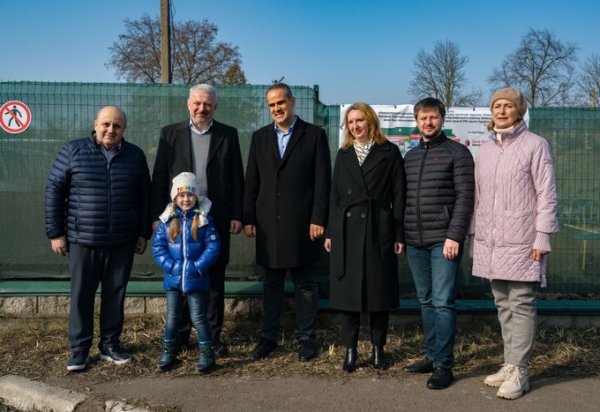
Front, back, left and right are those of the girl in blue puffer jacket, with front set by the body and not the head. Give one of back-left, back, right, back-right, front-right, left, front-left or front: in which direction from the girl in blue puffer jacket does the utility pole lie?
back

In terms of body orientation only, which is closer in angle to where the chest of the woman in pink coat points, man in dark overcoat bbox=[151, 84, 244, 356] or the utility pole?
the man in dark overcoat

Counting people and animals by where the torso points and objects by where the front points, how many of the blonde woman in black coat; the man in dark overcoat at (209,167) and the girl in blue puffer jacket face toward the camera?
3

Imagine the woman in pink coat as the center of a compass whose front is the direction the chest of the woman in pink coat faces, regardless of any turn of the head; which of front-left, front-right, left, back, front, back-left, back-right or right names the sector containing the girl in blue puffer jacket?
front-right

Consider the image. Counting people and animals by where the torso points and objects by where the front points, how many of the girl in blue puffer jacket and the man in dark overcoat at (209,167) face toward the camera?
2

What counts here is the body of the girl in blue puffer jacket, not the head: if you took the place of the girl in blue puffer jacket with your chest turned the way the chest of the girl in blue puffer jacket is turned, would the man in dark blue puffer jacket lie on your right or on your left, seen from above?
on your right

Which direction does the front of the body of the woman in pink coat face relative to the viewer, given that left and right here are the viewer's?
facing the viewer and to the left of the viewer

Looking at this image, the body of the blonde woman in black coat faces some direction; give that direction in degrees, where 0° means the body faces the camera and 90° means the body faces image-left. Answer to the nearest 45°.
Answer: approximately 0°

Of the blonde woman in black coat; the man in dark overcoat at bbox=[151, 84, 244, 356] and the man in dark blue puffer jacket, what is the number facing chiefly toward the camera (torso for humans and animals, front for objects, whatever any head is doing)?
3

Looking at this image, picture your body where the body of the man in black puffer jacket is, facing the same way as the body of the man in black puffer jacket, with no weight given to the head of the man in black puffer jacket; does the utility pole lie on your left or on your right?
on your right

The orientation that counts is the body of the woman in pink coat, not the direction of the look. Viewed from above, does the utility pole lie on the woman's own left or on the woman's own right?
on the woman's own right
